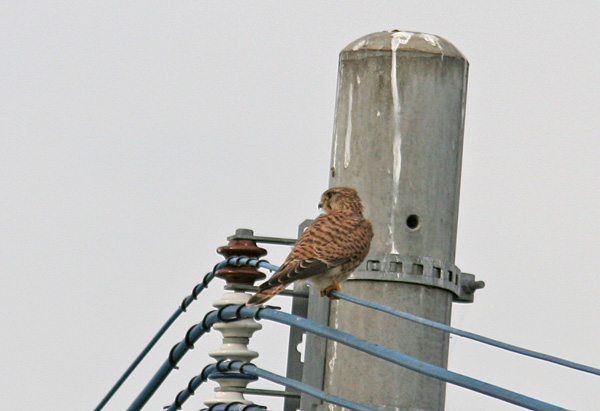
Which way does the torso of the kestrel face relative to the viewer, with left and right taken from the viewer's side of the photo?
facing away from the viewer and to the right of the viewer
